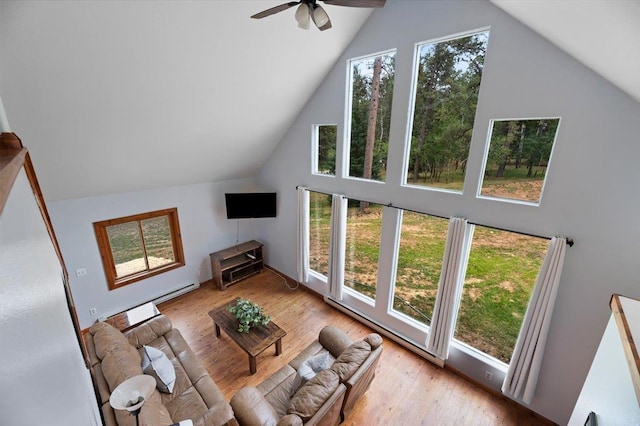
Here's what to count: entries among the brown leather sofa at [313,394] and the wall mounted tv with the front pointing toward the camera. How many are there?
1

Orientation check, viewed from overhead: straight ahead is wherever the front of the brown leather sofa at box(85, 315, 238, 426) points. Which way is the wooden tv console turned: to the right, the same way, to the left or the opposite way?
to the right

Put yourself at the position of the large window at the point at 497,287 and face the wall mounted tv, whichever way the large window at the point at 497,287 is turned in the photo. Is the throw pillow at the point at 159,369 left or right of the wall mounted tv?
left

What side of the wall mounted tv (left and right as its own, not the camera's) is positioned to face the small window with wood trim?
right

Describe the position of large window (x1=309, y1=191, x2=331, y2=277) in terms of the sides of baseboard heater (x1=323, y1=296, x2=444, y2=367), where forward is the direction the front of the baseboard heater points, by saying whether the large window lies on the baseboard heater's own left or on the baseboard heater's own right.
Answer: on the baseboard heater's own right

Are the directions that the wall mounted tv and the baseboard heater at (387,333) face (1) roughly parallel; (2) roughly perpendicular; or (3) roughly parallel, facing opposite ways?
roughly perpendicular

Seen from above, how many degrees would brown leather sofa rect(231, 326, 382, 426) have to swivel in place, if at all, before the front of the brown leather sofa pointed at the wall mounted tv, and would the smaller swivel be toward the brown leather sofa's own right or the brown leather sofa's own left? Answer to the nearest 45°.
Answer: approximately 45° to the brown leather sofa's own right

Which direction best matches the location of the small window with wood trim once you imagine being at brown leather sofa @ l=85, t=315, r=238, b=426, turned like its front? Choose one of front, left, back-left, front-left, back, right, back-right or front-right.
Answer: front-left
